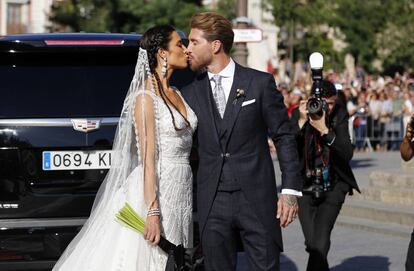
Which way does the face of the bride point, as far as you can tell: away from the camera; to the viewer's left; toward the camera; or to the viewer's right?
to the viewer's right

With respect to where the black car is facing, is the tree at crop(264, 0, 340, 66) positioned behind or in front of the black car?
in front

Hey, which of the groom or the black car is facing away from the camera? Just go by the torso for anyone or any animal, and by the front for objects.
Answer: the black car

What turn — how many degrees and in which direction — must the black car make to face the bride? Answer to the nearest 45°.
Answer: approximately 135° to its right

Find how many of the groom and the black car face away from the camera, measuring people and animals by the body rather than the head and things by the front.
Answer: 1

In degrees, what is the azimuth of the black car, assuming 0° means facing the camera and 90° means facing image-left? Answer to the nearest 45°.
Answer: approximately 180°

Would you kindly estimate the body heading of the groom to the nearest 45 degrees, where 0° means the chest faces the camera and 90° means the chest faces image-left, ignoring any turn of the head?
approximately 45°

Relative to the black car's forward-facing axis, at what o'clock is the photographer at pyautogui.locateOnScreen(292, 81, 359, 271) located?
The photographer is roughly at 2 o'clock from the black car.

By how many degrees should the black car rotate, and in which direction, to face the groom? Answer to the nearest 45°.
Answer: approximately 135° to its right

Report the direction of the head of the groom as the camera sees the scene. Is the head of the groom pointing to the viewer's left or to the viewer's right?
to the viewer's left

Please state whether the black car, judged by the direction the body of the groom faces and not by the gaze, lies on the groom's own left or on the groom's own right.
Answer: on the groom's own right

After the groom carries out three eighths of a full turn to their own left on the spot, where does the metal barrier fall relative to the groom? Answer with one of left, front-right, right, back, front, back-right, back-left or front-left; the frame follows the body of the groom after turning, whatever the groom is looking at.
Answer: left

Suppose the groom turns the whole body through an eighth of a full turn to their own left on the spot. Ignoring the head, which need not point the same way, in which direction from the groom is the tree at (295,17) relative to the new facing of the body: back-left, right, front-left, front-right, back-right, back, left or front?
back

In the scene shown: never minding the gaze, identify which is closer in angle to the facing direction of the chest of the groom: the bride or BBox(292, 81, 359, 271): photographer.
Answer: the bride

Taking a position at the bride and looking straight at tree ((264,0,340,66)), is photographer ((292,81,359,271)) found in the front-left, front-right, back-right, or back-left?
front-right
